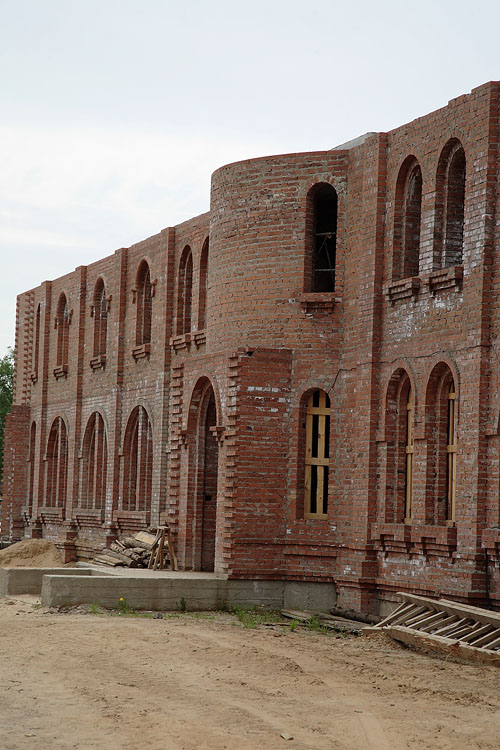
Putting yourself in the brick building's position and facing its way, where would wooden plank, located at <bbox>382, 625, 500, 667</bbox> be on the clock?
The wooden plank is roughly at 10 o'clock from the brick building.

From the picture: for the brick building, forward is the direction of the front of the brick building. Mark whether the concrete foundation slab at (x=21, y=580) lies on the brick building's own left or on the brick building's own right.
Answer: on the brick building's own right

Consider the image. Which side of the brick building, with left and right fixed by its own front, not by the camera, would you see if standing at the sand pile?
right

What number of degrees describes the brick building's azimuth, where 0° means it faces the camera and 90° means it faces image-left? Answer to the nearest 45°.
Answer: approximately 45°

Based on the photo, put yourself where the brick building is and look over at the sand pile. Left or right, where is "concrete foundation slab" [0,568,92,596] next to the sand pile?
left
